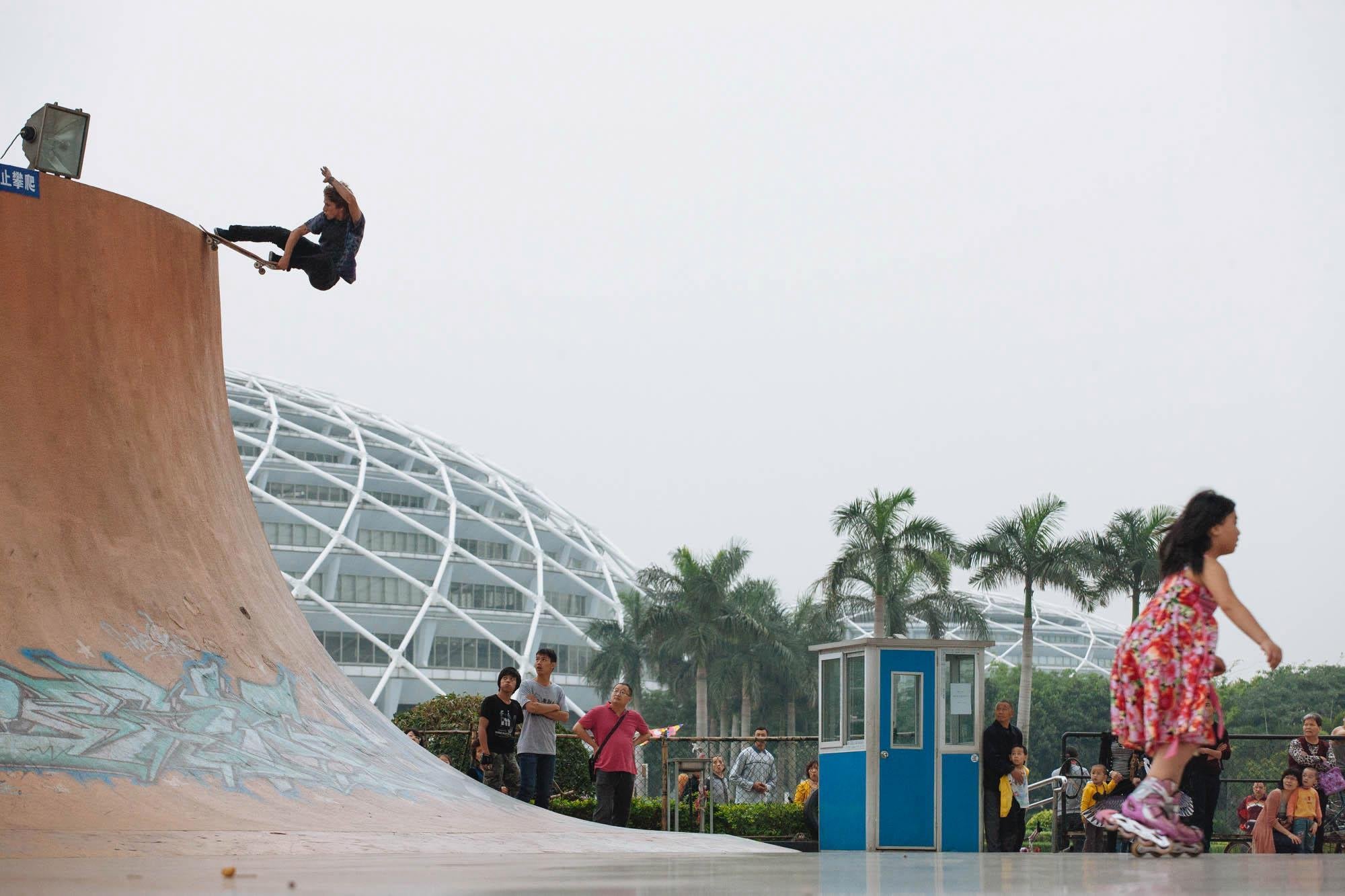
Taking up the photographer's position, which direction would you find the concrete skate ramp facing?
facing the viewer and to the right of the viewer

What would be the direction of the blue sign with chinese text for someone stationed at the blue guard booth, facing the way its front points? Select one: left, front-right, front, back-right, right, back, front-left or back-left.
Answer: front-right

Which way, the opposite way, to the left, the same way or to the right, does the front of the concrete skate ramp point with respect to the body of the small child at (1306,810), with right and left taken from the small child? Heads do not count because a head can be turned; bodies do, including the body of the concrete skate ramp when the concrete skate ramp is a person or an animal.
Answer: to the left

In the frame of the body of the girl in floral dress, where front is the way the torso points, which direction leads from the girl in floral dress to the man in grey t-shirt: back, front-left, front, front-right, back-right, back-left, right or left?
back-left

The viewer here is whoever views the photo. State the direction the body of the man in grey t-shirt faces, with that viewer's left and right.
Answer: facing the viewer

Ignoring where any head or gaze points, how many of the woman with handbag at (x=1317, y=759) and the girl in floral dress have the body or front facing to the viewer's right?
1

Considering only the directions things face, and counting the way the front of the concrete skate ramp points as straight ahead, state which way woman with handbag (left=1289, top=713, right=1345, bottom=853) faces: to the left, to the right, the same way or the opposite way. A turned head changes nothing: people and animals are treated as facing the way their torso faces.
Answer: to the right

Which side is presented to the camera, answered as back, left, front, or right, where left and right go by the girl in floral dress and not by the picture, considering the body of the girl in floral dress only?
right

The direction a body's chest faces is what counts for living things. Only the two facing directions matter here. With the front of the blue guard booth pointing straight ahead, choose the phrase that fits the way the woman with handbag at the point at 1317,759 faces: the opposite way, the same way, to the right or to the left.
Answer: the same way

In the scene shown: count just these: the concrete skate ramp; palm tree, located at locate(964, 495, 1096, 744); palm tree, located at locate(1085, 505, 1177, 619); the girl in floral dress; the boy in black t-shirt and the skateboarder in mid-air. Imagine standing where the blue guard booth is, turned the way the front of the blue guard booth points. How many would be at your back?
2

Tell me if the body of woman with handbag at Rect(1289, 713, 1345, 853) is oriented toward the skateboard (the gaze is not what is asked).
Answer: no

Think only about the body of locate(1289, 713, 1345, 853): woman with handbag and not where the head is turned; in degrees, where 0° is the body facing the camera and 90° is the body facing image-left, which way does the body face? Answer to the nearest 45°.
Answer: approximately 0°

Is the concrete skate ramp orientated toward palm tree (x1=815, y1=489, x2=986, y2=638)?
no

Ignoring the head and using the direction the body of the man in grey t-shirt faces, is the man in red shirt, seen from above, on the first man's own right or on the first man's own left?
on the first man's own left

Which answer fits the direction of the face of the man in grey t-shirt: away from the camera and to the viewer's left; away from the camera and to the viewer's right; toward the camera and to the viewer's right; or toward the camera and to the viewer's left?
toward the camera and to the viewer's left

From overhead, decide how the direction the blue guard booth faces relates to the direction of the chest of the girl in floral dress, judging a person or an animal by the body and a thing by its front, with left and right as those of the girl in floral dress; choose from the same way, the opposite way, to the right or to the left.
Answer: to the right

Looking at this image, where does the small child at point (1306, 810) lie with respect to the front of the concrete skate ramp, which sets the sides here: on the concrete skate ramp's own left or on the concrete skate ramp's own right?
on the concrete skate ramp's own left
